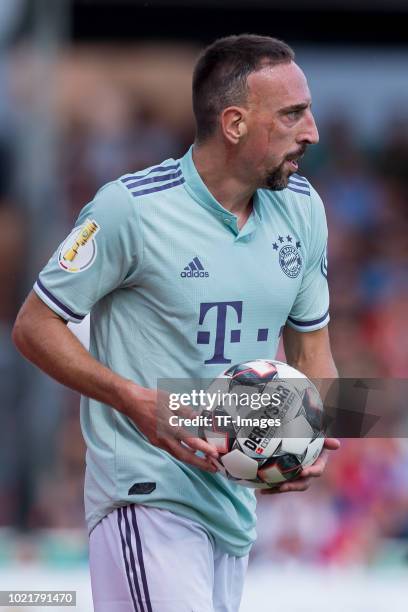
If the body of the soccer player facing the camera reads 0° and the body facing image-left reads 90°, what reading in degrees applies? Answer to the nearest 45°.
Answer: approximately 315°
